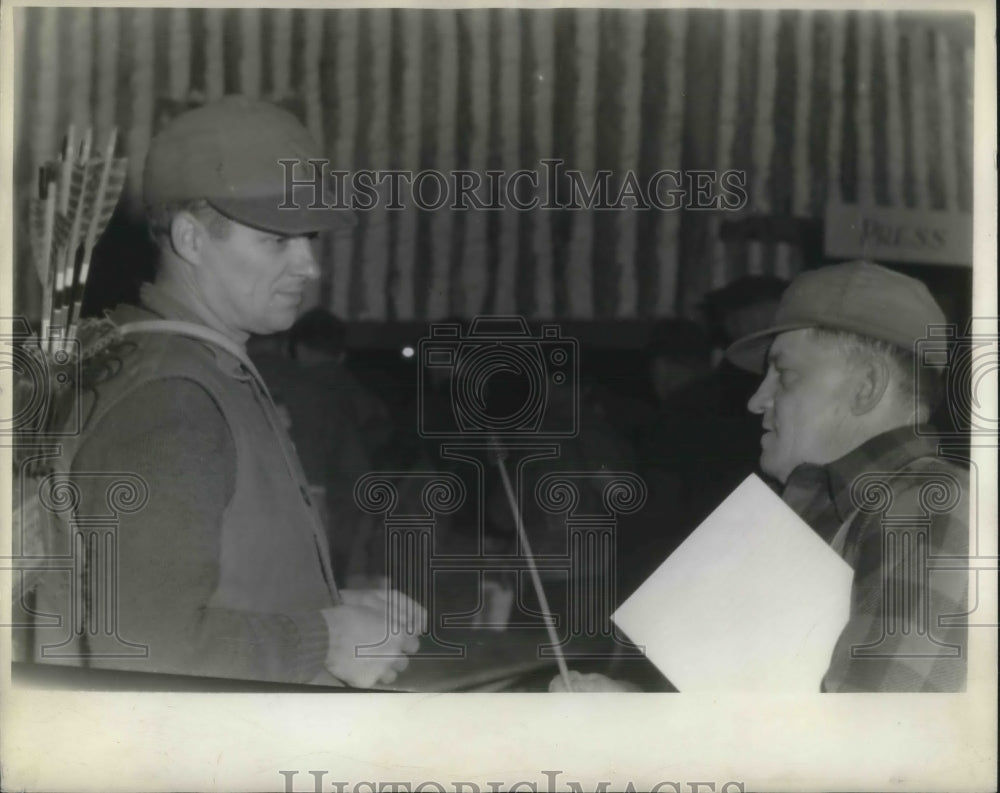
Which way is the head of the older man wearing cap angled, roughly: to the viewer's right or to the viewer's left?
to the viewer's left

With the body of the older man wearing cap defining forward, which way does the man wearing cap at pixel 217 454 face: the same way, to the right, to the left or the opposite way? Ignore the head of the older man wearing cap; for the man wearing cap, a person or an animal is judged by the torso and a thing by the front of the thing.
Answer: the opposite way

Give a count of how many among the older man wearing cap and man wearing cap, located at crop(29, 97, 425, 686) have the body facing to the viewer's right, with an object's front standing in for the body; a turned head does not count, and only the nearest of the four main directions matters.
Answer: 1

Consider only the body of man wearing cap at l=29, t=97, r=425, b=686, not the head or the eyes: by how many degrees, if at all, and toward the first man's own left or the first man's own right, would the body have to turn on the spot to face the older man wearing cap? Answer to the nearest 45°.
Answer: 0° — they already face them

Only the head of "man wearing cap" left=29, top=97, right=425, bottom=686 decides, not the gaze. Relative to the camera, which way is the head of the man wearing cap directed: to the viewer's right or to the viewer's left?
to the viewer's right

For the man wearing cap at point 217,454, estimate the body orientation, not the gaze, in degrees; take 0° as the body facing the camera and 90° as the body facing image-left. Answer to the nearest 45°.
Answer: approximately 270°

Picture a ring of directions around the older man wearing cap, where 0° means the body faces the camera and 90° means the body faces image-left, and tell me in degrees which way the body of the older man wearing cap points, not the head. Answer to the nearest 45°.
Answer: approximately 90°

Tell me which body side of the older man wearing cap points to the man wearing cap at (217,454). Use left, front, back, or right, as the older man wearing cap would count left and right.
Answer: front
